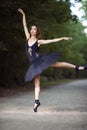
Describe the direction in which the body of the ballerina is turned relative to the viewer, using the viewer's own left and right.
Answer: facing the viewer and to the left of the viewer
